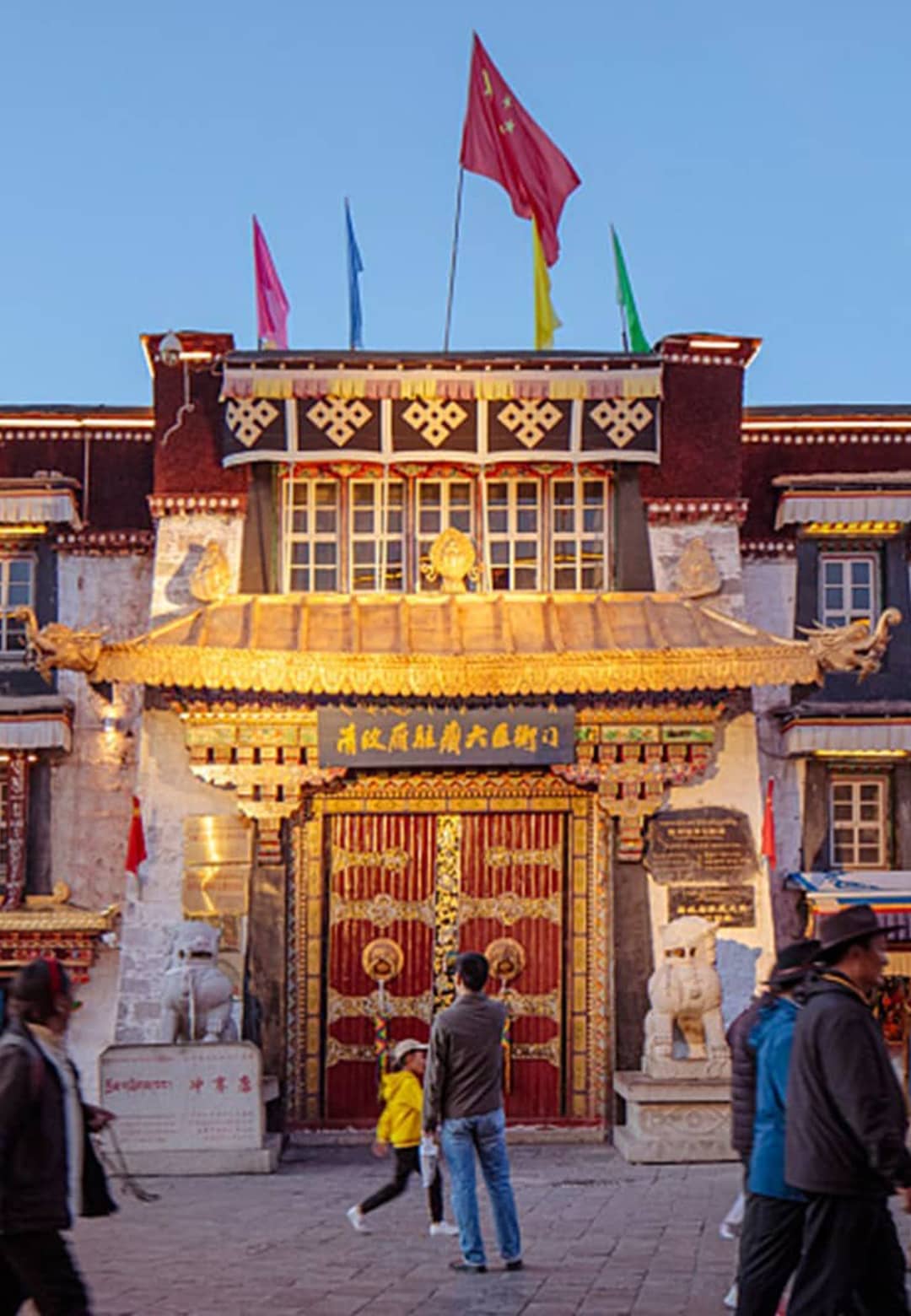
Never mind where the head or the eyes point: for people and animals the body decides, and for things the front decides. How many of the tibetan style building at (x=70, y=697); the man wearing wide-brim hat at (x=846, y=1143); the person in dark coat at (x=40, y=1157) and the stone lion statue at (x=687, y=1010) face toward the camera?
2

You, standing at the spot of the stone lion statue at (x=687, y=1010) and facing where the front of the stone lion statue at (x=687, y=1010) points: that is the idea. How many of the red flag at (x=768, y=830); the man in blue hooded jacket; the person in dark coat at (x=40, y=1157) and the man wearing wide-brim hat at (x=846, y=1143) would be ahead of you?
3

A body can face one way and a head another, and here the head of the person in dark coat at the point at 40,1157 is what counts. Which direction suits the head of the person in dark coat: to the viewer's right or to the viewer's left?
to the viewer's right

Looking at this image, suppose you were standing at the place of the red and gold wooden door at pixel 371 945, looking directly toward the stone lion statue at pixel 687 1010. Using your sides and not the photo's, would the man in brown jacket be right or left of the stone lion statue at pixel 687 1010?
right

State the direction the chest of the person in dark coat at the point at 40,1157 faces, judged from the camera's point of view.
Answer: to the viewer's right

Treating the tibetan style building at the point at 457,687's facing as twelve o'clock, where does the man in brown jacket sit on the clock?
The man in brown jacket is roughly at 12 o'clock from the tibetan style building.

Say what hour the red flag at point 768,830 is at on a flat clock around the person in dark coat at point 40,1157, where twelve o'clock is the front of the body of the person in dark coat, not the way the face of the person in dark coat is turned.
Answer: The red flag is roughly at 10 o'clock from the person in dark coat.

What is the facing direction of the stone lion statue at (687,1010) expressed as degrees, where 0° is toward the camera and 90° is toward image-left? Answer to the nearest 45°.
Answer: approximately 0°

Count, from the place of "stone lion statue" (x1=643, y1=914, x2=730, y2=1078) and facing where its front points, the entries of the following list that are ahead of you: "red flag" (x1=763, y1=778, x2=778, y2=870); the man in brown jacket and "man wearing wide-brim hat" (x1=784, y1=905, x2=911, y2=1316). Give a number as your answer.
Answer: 2

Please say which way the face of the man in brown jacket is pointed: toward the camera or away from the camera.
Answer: away from the camera

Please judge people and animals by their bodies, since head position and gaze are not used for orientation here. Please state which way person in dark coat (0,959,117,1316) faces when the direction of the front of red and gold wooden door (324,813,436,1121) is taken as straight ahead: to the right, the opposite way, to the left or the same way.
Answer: to the left
